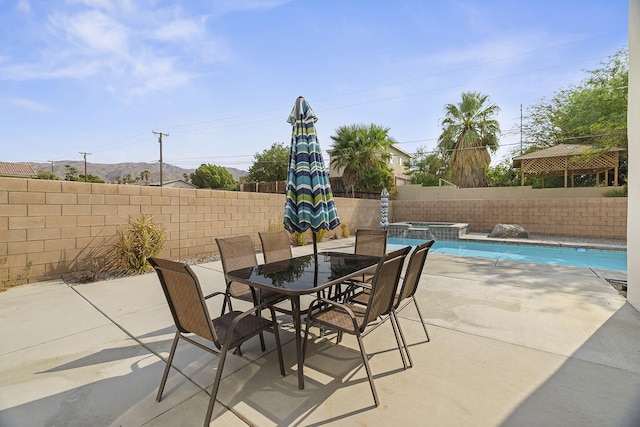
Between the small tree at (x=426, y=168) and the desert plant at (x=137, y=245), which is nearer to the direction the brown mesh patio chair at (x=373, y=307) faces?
the desert plant

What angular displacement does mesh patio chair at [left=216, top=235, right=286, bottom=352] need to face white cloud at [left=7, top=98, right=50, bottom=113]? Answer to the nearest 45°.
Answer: approximately 180°

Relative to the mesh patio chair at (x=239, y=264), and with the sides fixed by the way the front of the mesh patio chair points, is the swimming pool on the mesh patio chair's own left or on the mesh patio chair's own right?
on the mesh patio chair's own left

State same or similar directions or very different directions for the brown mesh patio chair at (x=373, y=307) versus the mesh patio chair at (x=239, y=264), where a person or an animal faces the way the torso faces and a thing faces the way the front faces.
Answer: very different directions

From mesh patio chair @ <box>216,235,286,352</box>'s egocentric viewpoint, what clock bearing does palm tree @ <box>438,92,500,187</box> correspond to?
The palm tree is roughly at 9 o'clock from the mesh patio chair.

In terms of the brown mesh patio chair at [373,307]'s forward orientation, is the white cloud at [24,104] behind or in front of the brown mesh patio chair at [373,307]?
in front

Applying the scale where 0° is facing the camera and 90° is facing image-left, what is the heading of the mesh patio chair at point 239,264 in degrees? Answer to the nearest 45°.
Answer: approximately 315°

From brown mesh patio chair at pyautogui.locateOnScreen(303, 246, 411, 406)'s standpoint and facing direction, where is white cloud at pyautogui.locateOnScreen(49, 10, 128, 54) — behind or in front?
in front

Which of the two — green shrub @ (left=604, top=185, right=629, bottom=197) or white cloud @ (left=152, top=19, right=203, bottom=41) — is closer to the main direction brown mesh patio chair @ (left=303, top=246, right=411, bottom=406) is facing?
the white cloud

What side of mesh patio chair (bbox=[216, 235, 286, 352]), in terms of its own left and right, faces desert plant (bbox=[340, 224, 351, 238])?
left

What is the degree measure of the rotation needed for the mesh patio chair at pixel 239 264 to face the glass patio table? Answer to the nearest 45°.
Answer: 0° — it already faces it

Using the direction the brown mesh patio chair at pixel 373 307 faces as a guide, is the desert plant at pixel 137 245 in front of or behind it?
in front

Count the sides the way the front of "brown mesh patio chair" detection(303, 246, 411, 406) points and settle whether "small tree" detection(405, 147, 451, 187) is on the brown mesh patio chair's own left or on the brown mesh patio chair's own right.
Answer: on the brown mesh patio chair's own right

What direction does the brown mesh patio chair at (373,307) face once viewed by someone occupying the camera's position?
facing away from the viewer and to the left of the viewer
